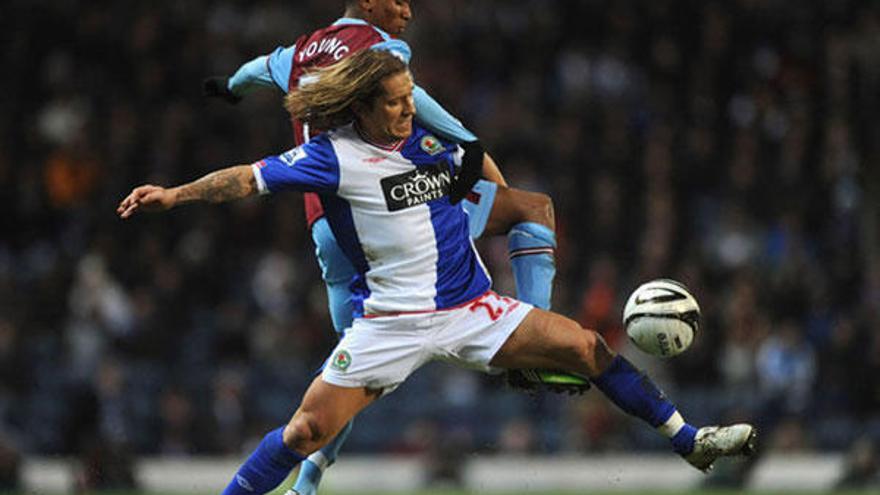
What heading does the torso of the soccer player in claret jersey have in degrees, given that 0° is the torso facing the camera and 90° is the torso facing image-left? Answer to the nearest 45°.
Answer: approximately 225°

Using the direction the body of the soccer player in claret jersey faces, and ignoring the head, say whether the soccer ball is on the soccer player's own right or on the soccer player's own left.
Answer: on the soccer player's own right

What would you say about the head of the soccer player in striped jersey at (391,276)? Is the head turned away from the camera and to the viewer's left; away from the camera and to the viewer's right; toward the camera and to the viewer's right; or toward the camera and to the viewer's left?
toward the camera and to the viewer's right

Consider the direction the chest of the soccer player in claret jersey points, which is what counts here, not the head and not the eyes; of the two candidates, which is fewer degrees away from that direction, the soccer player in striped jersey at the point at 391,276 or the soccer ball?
the soccer ball
